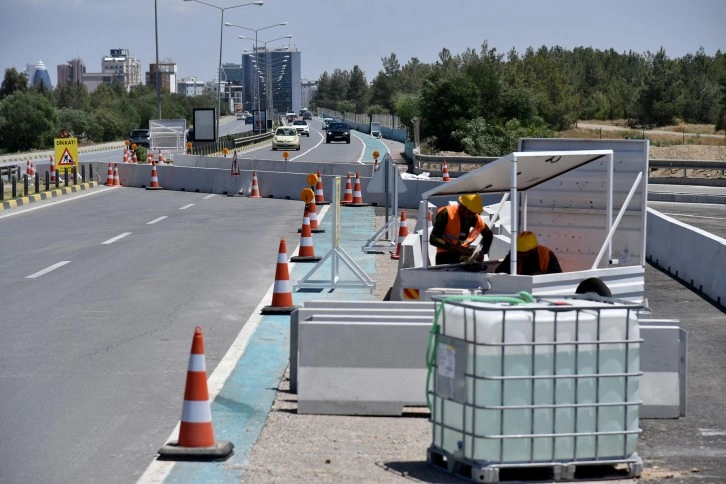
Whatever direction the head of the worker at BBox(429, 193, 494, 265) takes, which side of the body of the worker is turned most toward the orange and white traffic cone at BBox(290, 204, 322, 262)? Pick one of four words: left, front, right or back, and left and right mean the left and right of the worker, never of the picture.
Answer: back

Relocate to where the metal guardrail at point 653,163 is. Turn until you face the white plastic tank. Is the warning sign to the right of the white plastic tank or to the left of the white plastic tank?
right

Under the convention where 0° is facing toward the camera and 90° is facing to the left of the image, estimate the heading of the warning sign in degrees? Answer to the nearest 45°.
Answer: approximately 0°

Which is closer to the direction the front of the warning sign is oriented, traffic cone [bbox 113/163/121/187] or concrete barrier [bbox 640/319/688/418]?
the concrete barrier

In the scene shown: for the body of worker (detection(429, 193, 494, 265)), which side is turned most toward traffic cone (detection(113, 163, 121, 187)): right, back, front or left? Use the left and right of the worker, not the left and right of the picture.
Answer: back

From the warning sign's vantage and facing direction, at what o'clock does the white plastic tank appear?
The white plastic tank is roughly at 12 o'clock from the warning sign.

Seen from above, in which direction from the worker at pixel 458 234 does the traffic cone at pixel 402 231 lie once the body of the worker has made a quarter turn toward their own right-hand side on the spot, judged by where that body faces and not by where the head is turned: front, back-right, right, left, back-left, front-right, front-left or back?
back-right

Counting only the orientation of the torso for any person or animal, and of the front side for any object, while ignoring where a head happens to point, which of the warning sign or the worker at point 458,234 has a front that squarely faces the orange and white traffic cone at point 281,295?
the warning sign

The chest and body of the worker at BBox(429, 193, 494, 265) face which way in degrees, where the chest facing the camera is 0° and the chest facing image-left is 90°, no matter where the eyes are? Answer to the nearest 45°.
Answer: approximately 315°
